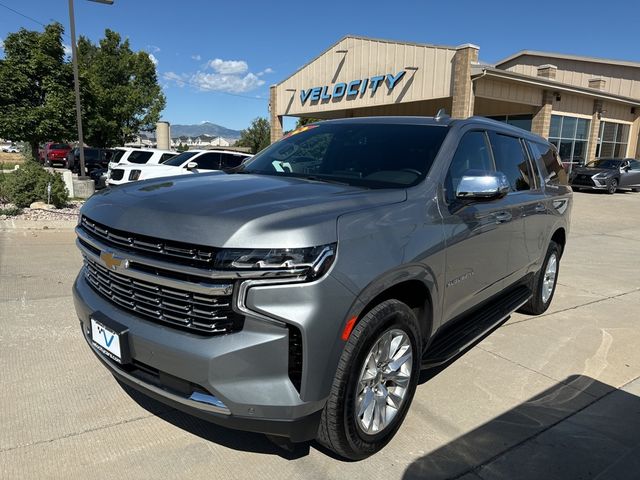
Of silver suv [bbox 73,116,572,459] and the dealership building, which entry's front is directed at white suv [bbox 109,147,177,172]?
the dealership building

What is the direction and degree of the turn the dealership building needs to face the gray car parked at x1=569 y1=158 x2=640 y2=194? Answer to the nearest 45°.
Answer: approximately 135° to its left

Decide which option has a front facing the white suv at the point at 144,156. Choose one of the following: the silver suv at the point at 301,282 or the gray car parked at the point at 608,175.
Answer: the gray car parked

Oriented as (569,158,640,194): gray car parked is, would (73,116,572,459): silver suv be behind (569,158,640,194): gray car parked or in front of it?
in front

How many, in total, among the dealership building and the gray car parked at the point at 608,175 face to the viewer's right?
0

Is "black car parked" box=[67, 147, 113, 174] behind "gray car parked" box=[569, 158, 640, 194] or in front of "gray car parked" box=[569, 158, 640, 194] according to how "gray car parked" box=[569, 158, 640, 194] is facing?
in front

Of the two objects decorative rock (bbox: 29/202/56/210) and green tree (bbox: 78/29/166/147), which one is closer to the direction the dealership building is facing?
the decorative rock

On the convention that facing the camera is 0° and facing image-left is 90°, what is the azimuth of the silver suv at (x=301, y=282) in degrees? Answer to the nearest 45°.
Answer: approximately 45°

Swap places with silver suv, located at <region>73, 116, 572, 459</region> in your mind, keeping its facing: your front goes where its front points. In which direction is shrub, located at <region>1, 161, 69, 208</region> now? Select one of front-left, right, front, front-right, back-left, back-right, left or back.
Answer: right

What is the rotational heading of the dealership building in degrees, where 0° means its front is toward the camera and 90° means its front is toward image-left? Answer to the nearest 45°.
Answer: approximately 45°

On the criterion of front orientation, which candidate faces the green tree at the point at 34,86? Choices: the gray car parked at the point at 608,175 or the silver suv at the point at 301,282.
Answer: the gray car parked
